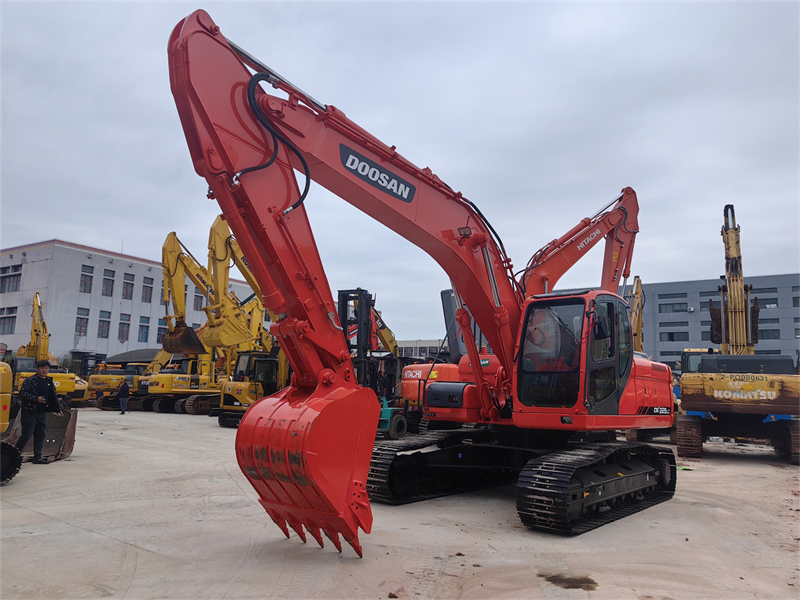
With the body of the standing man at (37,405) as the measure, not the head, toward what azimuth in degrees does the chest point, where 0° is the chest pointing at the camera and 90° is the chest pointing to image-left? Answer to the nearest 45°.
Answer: approximately 315°

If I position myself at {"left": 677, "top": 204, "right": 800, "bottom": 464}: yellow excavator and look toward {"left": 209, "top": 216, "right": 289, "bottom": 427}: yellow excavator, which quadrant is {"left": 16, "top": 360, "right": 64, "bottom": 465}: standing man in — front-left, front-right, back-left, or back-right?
front-left

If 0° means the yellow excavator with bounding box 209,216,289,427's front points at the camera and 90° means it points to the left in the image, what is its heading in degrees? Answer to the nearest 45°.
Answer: approximately 45°

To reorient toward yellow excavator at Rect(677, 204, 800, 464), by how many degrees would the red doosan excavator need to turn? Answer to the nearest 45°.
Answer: approximately 180°

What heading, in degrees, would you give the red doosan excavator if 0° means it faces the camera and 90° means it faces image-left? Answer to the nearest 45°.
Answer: approximately 45°

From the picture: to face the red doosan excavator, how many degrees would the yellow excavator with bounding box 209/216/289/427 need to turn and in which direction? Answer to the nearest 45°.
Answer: approximately 45° to its left

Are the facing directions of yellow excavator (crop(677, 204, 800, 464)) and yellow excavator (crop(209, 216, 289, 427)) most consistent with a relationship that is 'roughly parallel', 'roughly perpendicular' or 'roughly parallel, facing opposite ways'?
roughly parallel, facing opposite ways

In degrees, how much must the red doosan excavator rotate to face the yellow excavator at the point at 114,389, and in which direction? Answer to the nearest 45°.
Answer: approximately 90° to its right

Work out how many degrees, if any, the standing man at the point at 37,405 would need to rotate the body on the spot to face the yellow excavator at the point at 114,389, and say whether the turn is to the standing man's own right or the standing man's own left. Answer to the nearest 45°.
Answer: approximately 135° to the standing man's own left

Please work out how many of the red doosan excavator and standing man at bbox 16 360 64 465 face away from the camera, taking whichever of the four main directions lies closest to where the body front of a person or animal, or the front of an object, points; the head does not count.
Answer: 0

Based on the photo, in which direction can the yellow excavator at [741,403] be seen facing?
away from the camera

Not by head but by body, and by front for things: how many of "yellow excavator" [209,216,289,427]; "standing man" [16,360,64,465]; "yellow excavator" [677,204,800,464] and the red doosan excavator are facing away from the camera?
1

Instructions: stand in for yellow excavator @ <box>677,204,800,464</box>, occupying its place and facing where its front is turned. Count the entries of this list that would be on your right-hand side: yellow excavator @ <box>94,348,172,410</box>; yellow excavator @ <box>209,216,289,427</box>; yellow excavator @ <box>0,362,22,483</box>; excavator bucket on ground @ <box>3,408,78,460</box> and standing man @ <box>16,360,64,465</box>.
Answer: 0

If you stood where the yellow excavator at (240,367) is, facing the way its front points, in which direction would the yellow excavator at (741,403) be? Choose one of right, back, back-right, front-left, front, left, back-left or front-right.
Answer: left

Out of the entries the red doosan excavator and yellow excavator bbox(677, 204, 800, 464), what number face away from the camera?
1

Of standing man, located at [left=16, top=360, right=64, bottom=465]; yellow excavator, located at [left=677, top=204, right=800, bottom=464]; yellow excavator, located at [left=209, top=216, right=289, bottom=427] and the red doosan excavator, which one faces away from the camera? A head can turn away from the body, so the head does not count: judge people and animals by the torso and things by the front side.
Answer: yellow excavator, located at [left=677, top=204, right=800, bottom=464]

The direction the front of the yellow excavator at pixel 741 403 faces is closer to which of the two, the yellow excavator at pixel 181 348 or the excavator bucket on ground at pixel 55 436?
the yellow excavator

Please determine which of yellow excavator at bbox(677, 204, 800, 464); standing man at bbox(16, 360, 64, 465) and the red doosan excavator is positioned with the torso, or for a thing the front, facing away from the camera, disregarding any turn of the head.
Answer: the yellow excavator

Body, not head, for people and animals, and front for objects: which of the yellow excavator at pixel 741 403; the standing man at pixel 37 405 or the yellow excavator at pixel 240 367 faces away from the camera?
the yellow excavator at pixel 741 403

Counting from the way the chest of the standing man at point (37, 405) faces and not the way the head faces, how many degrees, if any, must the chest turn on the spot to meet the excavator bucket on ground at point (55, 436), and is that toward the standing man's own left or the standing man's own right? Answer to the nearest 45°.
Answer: approximately 135° to the standing man's own left
